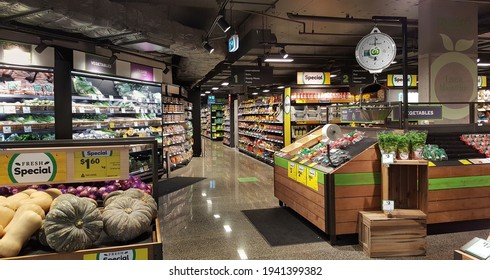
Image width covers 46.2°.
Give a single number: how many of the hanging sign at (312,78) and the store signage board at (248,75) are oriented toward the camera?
2

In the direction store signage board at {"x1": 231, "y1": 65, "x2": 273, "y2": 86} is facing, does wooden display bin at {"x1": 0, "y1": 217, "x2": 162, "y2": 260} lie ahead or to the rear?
ahead

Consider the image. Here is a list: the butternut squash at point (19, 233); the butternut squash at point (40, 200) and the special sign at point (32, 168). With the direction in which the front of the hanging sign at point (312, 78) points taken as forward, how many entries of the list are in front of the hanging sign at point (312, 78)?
3

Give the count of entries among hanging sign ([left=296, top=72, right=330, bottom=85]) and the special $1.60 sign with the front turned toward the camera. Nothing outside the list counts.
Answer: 2

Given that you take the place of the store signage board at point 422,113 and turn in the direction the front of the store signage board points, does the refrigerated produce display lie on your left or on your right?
on your right

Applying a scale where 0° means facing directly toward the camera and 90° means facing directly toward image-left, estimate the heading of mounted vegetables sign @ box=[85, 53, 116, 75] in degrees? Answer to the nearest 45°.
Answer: approximately 315°

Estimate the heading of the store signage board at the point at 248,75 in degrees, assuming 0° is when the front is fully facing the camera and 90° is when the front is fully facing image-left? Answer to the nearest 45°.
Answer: approximately 0°

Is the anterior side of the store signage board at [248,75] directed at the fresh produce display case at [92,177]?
yes

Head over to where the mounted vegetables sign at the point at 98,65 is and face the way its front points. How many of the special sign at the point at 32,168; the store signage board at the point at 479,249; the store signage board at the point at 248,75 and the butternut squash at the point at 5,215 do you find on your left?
1

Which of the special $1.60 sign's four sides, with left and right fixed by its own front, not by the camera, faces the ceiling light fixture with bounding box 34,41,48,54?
back

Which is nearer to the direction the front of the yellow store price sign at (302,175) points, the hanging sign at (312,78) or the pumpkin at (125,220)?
the pumpkin

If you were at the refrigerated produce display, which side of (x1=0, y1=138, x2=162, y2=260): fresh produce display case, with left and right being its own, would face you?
back

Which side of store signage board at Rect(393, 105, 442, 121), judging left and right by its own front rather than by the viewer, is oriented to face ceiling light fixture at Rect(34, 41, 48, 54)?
right

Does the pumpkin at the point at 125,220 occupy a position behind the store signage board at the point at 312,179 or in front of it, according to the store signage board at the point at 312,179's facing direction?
in front

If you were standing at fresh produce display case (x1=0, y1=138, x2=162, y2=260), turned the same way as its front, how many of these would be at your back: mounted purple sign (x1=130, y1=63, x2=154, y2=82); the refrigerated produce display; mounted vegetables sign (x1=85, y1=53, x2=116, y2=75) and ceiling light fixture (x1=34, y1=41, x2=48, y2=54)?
4

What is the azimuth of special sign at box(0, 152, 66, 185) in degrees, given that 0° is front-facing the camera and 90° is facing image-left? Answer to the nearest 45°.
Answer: approximately 0°

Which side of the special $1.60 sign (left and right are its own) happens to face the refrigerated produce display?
back
